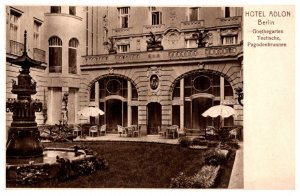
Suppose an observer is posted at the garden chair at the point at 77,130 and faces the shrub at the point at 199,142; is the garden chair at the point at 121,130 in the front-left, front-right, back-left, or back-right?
front-left

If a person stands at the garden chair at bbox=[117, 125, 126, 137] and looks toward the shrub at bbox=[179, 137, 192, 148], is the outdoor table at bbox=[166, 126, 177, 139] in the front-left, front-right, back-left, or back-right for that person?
front-left
